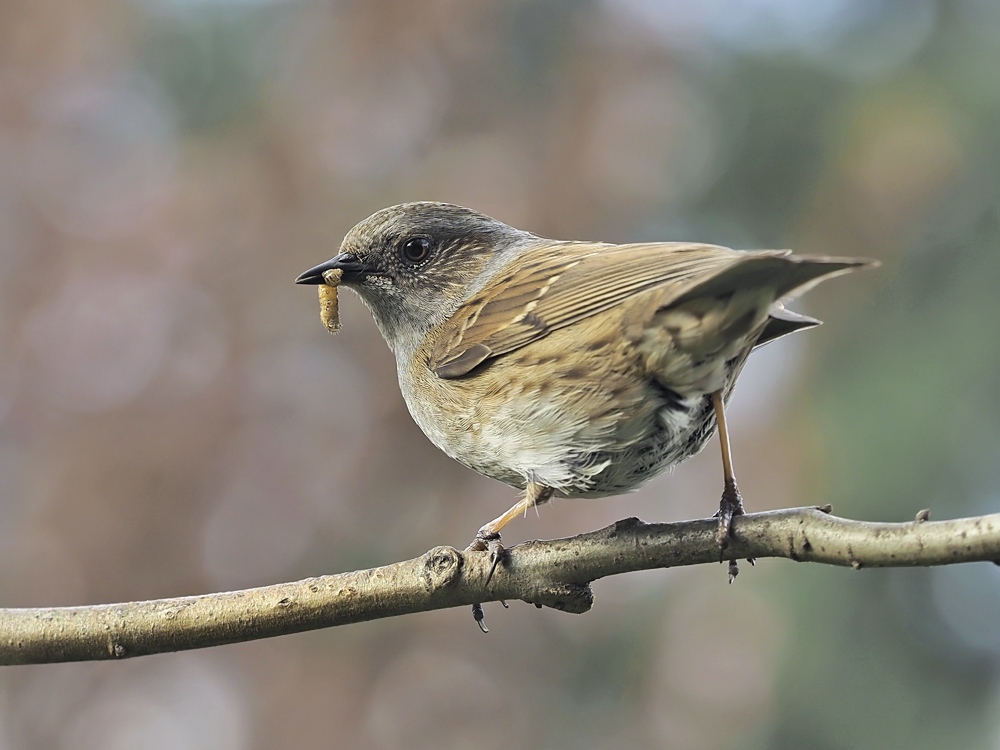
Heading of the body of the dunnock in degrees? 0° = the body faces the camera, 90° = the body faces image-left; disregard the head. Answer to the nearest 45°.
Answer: approximately 90°
